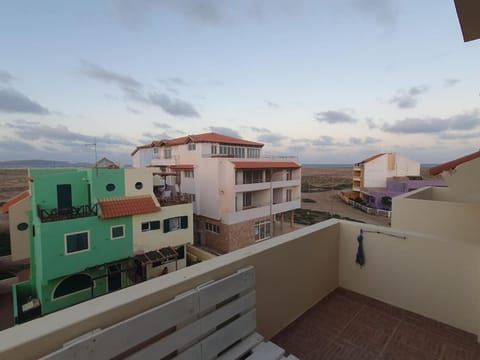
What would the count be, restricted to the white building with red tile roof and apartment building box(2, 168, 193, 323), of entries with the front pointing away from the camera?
0

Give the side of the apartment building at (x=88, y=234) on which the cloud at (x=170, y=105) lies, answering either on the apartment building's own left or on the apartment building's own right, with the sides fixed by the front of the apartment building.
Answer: on the apartment building's own left

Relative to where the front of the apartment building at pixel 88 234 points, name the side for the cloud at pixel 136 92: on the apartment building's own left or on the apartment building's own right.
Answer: on the apartment building's own left

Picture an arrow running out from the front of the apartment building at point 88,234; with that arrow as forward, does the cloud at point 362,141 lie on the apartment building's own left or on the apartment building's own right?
on the apartment building's own left

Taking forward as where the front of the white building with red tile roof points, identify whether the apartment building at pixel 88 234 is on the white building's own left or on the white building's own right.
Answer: on the white building's own right

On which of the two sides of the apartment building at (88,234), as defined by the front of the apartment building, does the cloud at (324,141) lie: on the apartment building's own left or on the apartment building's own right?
on the apartment building's own left

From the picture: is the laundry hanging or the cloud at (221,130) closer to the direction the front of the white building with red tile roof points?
the laundry hanging

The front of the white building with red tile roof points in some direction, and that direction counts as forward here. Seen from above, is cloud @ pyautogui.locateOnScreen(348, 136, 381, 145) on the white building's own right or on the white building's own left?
on the white building's own left

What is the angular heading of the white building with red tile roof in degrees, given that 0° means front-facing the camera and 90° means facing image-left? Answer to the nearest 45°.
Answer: approximately 315°

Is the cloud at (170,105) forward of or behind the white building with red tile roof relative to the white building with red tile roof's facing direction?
behind

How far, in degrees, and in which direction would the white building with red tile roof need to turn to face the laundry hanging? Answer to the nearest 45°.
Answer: approximately 45° to its right
